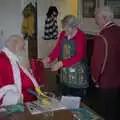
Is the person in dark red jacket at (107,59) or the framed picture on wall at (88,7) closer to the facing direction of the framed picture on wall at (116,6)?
the person in dark red jacket

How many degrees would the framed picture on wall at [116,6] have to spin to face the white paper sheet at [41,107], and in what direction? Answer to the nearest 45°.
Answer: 0° — it already faces it

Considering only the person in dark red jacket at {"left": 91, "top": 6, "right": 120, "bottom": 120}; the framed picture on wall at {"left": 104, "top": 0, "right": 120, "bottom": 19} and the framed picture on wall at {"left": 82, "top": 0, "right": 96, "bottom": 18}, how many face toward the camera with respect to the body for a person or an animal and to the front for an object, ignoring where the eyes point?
2

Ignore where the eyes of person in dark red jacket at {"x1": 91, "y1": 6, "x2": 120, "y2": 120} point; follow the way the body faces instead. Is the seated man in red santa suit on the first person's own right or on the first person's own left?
on the first person's own left

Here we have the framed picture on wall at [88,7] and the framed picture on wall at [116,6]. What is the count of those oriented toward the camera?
2

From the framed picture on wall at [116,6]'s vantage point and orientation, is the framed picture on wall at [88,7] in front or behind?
behind
